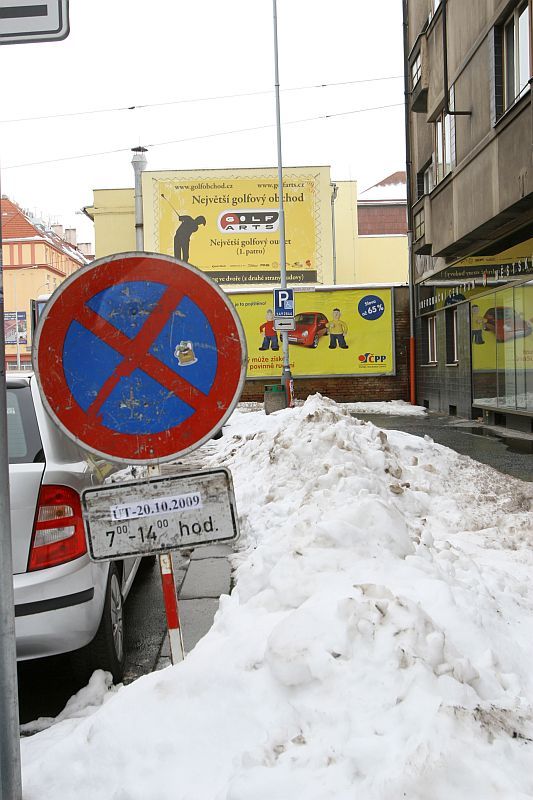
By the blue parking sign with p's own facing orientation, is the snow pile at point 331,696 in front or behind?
in front

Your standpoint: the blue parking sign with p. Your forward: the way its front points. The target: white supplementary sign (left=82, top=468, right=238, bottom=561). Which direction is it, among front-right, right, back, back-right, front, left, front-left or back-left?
front

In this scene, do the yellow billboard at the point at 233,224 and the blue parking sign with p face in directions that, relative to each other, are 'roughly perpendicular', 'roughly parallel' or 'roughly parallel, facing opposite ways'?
roughly parallel

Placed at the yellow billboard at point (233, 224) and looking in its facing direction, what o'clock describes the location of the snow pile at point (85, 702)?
The snow pile is roughly at 12 o'clock from the yellow billboard.

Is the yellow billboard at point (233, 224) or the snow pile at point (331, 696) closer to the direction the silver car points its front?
the yellow billboard

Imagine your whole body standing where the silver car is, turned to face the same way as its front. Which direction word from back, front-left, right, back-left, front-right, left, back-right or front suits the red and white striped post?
right

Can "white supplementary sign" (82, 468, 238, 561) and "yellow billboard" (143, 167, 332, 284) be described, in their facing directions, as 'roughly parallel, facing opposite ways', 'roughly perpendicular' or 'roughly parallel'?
roughly parallel

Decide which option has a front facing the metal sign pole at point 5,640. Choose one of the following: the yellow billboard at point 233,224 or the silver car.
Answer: the yellow billboard

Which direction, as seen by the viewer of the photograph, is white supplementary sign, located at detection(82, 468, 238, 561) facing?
facing the viewer

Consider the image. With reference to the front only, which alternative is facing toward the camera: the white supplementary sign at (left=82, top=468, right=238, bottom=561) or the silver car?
the white supplementary sign

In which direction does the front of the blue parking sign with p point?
toward the camera

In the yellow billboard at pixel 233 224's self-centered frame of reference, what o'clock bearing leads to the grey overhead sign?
The grey overhead sign is roughly at 12 o'clock from the yellow billboard.

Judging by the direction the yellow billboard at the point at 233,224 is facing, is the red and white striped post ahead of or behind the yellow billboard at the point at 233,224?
ahead

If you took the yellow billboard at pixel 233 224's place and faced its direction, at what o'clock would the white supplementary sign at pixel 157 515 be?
The white supplementary sign is roughly at 12 o'clock from the yellow billboard.

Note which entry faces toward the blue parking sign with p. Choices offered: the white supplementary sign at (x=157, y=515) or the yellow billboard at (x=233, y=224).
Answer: the yellow billboard

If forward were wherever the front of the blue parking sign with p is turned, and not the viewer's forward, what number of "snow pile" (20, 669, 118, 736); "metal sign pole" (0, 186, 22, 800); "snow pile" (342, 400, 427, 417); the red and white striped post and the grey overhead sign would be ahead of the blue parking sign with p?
4
